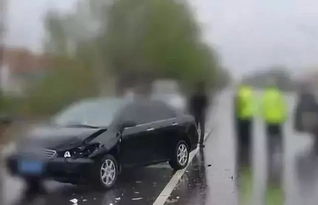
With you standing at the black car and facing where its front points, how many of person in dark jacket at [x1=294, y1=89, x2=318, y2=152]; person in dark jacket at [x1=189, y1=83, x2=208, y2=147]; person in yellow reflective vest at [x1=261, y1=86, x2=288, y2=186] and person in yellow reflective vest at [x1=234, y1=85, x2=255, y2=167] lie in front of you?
0

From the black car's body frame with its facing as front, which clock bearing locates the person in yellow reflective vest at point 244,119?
The person in yellow reflective vest is roughly at 6 o'clock from the black car.

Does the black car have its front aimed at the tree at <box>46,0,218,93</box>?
no

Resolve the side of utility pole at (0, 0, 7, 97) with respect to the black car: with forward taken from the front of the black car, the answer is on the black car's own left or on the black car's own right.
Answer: on the black car's own right

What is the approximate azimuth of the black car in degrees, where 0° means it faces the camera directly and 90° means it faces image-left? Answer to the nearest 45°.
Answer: approximately 45°

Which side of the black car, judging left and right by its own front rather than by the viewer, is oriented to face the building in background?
right

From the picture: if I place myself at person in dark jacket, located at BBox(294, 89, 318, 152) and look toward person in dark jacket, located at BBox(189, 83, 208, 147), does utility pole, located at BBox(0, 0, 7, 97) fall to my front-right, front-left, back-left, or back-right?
front-right

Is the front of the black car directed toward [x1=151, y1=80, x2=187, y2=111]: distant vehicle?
no

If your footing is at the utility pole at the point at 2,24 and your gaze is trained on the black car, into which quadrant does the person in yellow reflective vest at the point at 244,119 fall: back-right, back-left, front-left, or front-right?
front-left

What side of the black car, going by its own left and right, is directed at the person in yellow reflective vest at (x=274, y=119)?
back

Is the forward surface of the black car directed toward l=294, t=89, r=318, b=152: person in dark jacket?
no

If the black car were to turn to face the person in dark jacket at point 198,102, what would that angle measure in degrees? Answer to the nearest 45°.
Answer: approximately 180°
